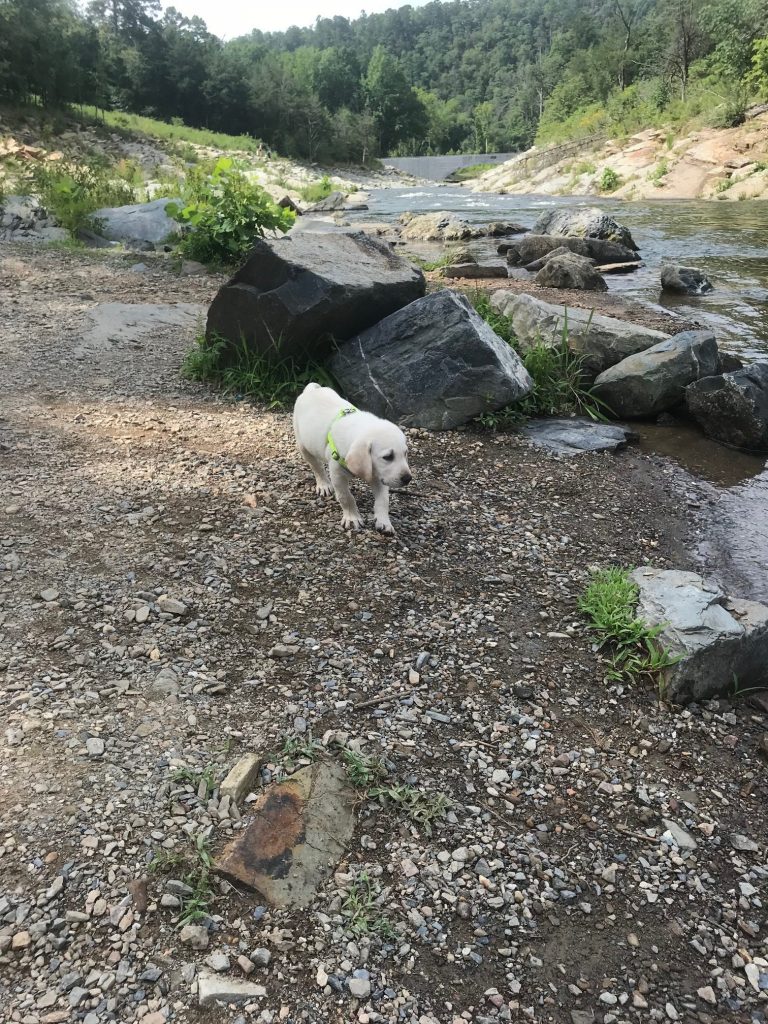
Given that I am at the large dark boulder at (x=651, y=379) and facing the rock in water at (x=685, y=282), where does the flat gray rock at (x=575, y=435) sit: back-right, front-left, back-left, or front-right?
back-left

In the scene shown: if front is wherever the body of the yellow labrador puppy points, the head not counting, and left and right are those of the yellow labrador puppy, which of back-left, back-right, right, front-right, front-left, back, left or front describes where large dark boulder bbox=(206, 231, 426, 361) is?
back-left

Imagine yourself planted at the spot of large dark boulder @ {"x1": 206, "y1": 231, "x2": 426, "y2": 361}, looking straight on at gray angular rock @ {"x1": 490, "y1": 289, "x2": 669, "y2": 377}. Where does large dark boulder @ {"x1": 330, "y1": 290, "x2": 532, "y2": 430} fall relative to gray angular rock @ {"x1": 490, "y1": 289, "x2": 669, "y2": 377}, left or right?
right

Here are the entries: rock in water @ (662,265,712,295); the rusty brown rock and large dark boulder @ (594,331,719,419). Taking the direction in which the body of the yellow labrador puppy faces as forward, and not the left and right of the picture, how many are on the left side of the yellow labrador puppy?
2

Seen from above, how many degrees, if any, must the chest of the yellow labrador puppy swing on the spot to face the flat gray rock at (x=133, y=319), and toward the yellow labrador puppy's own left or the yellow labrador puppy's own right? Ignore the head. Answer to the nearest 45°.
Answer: approximately 180°

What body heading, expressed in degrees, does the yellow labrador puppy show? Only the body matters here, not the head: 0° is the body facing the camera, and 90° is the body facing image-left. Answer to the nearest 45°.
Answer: approximately 315°

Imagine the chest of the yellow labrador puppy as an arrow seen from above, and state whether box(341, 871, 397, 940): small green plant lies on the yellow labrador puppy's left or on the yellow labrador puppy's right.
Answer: on the yellow labrador puppy's right

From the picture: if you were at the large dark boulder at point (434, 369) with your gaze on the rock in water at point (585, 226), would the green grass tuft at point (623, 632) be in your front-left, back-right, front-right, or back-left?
back-right

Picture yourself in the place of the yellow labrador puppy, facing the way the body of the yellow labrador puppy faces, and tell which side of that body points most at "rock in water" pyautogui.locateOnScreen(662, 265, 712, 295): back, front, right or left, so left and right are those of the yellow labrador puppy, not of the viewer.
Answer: left

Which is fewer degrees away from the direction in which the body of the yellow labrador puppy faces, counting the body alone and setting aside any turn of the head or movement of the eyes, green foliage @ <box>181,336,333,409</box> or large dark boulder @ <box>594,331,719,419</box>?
the large dark boulder

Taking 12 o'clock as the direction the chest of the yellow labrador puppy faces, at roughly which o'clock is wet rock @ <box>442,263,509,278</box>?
The wet rock is roughly at 8 o'clock from the yellow labrador puppy.

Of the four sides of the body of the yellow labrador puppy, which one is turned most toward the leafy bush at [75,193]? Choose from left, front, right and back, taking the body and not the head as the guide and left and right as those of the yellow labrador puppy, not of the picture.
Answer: back

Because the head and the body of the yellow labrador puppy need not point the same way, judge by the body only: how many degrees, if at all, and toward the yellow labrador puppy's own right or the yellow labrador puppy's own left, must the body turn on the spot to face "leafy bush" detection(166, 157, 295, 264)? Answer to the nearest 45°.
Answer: approximately 135° to the yellow labrador puppy's own left
